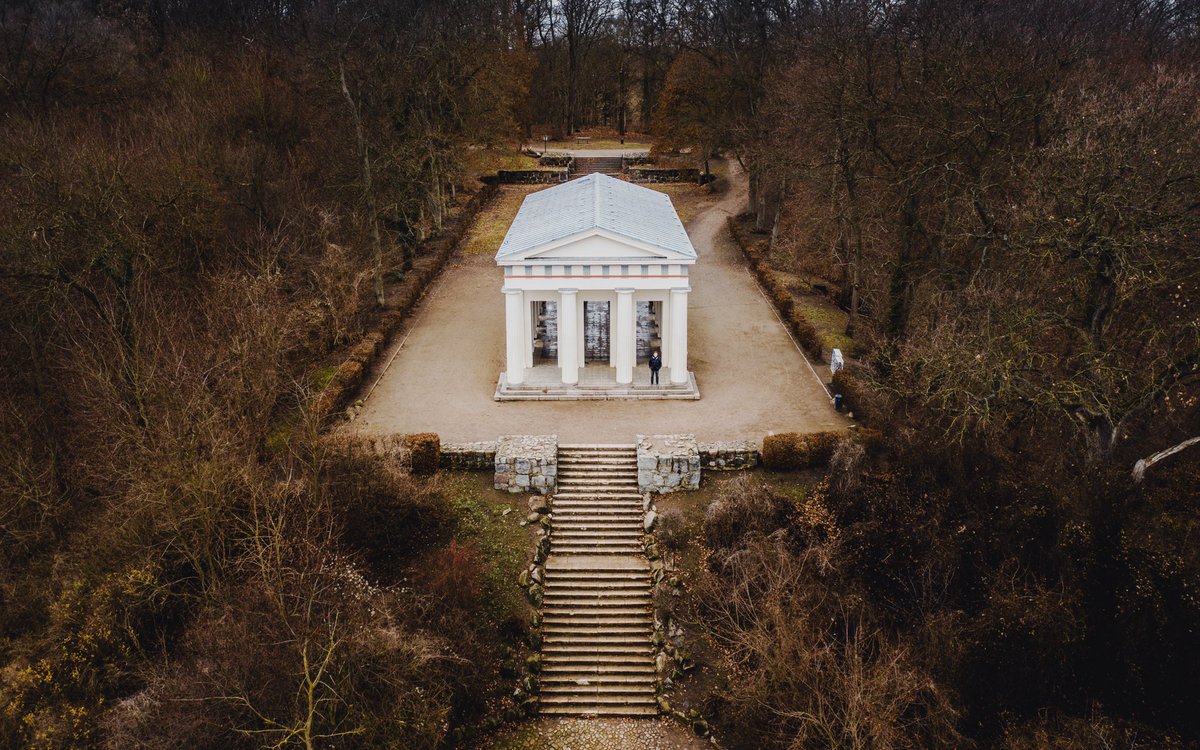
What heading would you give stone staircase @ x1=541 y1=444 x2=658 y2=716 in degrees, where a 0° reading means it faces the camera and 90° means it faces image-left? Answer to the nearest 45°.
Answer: approximately 0°

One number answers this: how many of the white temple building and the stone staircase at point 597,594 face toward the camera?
2

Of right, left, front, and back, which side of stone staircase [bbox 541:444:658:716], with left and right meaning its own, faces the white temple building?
back

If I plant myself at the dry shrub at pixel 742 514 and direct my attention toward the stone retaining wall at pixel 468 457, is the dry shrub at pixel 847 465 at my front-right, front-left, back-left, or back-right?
back-right

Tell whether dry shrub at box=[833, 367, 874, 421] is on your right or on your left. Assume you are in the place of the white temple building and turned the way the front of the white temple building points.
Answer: on your left

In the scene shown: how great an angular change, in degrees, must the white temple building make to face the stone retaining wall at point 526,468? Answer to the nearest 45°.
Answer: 0° — it already faces it

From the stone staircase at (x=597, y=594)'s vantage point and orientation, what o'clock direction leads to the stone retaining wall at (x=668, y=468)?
The stone retaining wall is roughly at 7 o'clock from the stone staircase.

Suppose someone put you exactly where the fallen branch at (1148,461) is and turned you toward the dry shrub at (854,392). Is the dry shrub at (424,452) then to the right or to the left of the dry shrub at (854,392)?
left

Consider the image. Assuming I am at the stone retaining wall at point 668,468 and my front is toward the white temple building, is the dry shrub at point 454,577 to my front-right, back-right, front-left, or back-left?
back-left

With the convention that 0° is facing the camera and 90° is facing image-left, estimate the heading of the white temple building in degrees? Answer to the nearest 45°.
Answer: approximately 0°

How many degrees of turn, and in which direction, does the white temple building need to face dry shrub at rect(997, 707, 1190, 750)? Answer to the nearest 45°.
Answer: approximately 45° to its left
